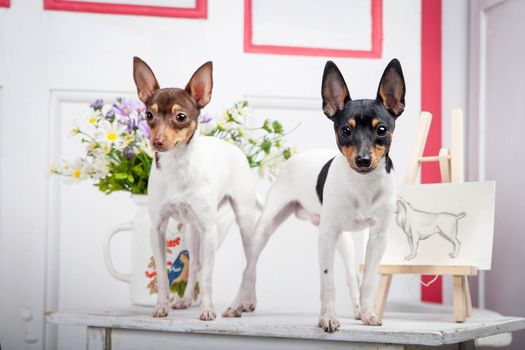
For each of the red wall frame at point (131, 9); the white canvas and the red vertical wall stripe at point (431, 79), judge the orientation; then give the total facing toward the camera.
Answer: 3

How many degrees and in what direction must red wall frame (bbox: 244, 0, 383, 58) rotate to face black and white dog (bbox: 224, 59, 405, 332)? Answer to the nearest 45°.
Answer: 0° — it already faces it

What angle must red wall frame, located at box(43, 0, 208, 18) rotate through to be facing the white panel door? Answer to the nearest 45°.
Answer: approximately 90° to its left

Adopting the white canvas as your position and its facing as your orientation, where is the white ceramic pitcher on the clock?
The white ceramic pitcher is roughly at 3 o'clock from the white canvas.

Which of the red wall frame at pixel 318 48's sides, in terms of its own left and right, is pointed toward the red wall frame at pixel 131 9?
right

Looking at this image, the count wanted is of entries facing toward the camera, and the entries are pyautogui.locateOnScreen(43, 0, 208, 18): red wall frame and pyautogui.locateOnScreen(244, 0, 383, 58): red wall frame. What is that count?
2

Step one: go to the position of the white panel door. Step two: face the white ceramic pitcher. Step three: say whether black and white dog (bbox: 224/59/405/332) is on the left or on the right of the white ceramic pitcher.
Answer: left

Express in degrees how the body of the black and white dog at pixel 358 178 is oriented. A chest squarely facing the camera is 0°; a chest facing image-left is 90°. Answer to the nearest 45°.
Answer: approximately 315°

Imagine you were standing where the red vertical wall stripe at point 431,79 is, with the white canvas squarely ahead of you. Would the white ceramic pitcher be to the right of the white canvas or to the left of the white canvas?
right

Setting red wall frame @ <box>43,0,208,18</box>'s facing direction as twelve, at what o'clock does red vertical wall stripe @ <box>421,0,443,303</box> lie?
red vertical wall stripe @ <box>421,0,443,303</box> is roughly at 9 o'clock from red wall frame @ <box>43,0,208,18</box>.

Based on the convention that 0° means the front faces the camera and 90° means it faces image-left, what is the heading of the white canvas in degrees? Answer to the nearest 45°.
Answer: approximately 0°
